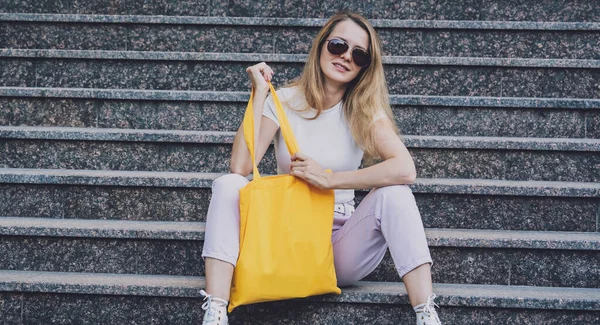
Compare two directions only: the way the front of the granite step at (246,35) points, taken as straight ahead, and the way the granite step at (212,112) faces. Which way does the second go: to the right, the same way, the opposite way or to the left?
the same way

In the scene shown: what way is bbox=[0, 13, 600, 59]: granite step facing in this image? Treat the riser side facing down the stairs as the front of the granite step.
toward the camera

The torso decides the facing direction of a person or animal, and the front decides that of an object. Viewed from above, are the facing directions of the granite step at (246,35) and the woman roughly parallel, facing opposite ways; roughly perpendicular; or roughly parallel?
roughly parallel

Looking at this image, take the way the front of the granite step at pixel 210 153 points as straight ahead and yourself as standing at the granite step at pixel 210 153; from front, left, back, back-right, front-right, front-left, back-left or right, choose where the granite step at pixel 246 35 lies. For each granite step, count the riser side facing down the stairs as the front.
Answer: back

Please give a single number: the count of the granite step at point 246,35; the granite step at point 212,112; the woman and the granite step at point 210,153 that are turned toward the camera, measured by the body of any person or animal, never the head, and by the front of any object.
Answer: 4

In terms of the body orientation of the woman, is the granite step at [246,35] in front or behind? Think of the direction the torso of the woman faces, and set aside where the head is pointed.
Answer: behind

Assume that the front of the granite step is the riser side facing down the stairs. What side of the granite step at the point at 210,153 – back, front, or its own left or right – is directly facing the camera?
front

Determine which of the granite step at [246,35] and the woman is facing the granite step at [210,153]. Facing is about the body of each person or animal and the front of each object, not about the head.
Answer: the granite step at [246,35]

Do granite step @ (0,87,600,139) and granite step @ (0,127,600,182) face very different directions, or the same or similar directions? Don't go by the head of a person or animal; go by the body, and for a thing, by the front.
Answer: same or similar directions

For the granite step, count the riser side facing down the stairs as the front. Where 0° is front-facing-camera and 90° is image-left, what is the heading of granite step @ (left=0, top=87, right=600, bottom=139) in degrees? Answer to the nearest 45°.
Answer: approximately 0°

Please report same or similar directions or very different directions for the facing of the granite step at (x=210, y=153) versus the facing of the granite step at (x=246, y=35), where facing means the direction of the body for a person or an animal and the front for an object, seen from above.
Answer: same or similar directions

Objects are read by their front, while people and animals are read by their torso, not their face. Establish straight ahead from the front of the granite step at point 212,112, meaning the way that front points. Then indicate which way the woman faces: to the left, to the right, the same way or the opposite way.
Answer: the same way

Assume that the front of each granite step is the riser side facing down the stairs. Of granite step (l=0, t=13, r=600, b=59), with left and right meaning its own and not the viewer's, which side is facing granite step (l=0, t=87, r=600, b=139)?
front
